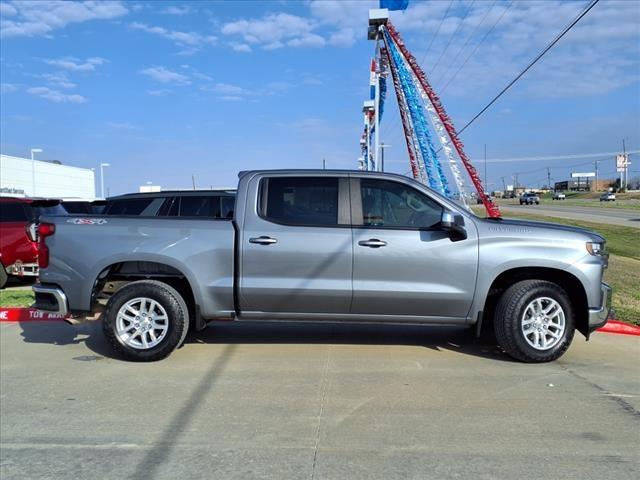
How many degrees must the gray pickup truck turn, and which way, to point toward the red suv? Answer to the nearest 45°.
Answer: approximately 135° to its left

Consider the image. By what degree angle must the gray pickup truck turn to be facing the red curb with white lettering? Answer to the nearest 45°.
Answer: approximately 135° to its left

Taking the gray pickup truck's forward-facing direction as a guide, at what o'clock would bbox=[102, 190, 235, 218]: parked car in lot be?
The parked car in lot is roughly at 8 o'clock from the gray pickup truck.

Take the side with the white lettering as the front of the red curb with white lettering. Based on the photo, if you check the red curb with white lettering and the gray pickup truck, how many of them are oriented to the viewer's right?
1

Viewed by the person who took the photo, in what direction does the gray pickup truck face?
facing to the right of the viewer
